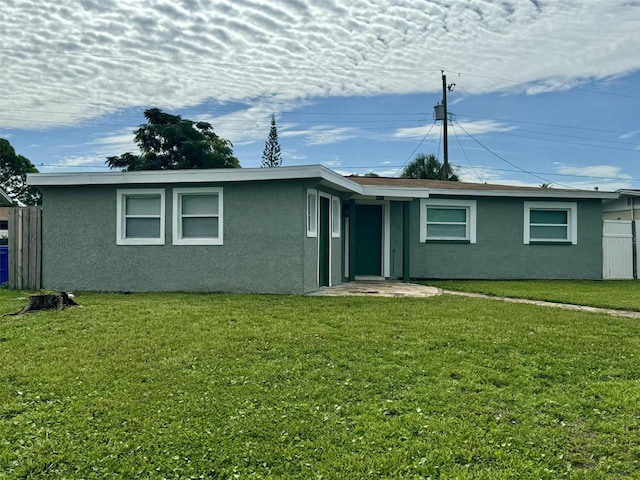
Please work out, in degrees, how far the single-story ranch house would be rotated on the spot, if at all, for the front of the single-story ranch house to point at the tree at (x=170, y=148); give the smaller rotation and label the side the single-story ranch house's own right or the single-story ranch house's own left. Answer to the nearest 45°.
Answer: approximately 180°

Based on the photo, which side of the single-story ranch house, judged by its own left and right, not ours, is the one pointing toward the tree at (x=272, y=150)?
back

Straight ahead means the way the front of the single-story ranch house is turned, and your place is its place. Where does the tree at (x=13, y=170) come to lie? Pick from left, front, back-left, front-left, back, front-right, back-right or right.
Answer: back-right

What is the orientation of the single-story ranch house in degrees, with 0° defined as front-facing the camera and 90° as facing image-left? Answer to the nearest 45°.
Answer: approximately 0°

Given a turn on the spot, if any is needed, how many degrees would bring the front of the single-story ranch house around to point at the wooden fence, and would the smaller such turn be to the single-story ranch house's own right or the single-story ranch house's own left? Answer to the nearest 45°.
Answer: approximately 90° to the single-story ranch house's own right

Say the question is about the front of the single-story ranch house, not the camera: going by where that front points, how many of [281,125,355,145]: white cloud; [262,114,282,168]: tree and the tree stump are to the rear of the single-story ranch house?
2

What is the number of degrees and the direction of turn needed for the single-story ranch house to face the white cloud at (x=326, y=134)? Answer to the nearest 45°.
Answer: approximately 180°

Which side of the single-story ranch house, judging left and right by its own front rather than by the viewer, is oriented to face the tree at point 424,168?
back

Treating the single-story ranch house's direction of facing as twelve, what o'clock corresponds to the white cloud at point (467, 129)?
The white cloud is roughly at 7 o'clock from the single-story ranch house.

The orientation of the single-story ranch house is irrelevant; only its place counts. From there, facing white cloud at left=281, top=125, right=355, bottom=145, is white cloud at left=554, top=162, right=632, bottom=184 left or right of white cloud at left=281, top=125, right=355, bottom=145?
right

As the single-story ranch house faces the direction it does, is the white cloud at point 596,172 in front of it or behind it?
behind
